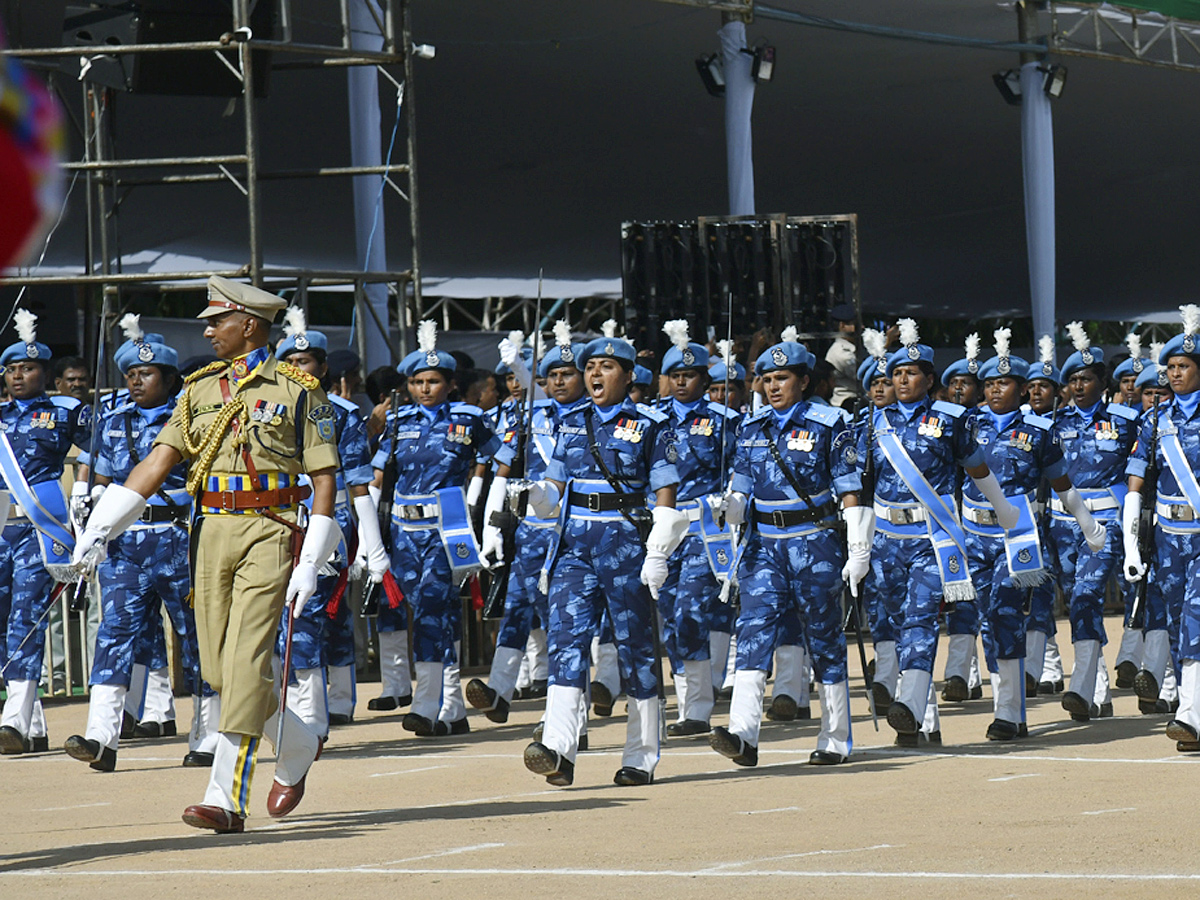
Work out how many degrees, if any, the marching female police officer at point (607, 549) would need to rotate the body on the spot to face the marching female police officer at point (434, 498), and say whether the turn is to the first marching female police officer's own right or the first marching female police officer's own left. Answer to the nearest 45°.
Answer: approximately 135° to the first marching female police officer's own right

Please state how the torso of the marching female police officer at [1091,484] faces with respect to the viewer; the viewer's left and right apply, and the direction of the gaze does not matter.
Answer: facing the viewer and to the left of the viewer

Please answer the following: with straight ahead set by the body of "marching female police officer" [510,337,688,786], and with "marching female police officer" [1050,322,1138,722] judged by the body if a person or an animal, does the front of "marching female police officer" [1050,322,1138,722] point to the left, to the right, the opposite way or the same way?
the same way

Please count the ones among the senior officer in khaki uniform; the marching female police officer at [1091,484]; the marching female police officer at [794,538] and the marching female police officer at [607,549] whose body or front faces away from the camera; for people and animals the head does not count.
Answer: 0

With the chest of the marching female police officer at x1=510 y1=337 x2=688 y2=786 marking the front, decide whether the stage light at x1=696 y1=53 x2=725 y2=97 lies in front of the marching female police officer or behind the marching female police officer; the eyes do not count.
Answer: behind

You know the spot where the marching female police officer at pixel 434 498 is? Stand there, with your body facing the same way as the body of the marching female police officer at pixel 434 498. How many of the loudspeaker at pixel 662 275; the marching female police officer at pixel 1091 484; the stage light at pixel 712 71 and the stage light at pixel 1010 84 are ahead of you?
0

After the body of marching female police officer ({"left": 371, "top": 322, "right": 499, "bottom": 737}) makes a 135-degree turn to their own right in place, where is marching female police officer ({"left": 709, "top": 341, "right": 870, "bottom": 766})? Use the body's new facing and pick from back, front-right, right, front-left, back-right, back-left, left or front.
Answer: back-right

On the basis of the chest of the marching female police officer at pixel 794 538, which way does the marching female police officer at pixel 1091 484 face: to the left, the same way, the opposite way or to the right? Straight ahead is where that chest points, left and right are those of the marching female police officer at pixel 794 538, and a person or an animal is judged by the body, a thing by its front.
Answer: the same way

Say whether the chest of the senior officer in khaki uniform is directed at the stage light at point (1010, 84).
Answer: no

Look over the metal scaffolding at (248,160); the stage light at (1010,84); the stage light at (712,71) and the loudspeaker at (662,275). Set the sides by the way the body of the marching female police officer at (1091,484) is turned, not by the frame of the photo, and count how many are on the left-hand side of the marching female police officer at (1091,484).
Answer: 0

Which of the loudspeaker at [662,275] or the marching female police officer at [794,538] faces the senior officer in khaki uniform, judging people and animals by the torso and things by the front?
the marching female police officer

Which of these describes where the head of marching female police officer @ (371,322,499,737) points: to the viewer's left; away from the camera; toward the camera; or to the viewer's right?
toward the camera

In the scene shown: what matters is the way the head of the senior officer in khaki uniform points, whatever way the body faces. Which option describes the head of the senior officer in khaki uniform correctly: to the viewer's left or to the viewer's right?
to the viewer's left
